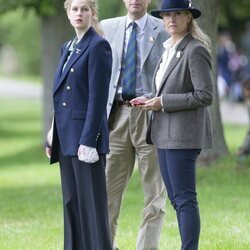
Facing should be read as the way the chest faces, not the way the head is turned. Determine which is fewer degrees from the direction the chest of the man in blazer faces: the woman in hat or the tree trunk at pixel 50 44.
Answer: the woman in hat

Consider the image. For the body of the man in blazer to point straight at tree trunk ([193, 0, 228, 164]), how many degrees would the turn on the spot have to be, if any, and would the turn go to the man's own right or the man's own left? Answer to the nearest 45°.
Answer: approximately 180°

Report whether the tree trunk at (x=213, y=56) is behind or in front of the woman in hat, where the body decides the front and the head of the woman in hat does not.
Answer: behind

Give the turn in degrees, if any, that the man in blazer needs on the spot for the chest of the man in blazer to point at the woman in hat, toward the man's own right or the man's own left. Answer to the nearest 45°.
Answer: approximately 45° to the man's own left

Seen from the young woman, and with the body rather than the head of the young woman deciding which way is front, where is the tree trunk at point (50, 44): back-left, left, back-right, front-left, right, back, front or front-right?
back-right

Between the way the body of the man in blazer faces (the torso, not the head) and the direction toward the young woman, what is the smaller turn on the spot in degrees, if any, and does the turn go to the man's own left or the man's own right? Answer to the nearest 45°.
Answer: approximately 45° to the man's own right

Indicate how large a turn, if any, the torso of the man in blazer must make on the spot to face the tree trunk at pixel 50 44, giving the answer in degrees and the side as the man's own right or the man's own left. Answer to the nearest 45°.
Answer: approximately 180°

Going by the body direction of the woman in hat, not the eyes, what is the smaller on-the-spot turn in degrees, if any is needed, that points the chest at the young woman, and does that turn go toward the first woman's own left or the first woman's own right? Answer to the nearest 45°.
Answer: approximately 45° to the first woman's own right

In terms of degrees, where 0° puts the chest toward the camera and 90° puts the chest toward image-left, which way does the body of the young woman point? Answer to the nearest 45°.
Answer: approximately 45°

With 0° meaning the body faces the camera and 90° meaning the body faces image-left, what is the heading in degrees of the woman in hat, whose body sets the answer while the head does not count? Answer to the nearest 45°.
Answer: approximately 45°
